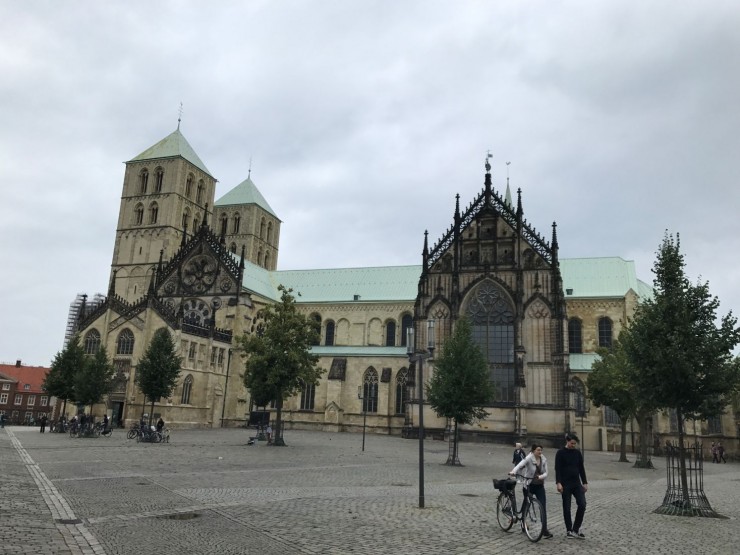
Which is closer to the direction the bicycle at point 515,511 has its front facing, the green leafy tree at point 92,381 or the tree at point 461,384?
the green leafy tree
